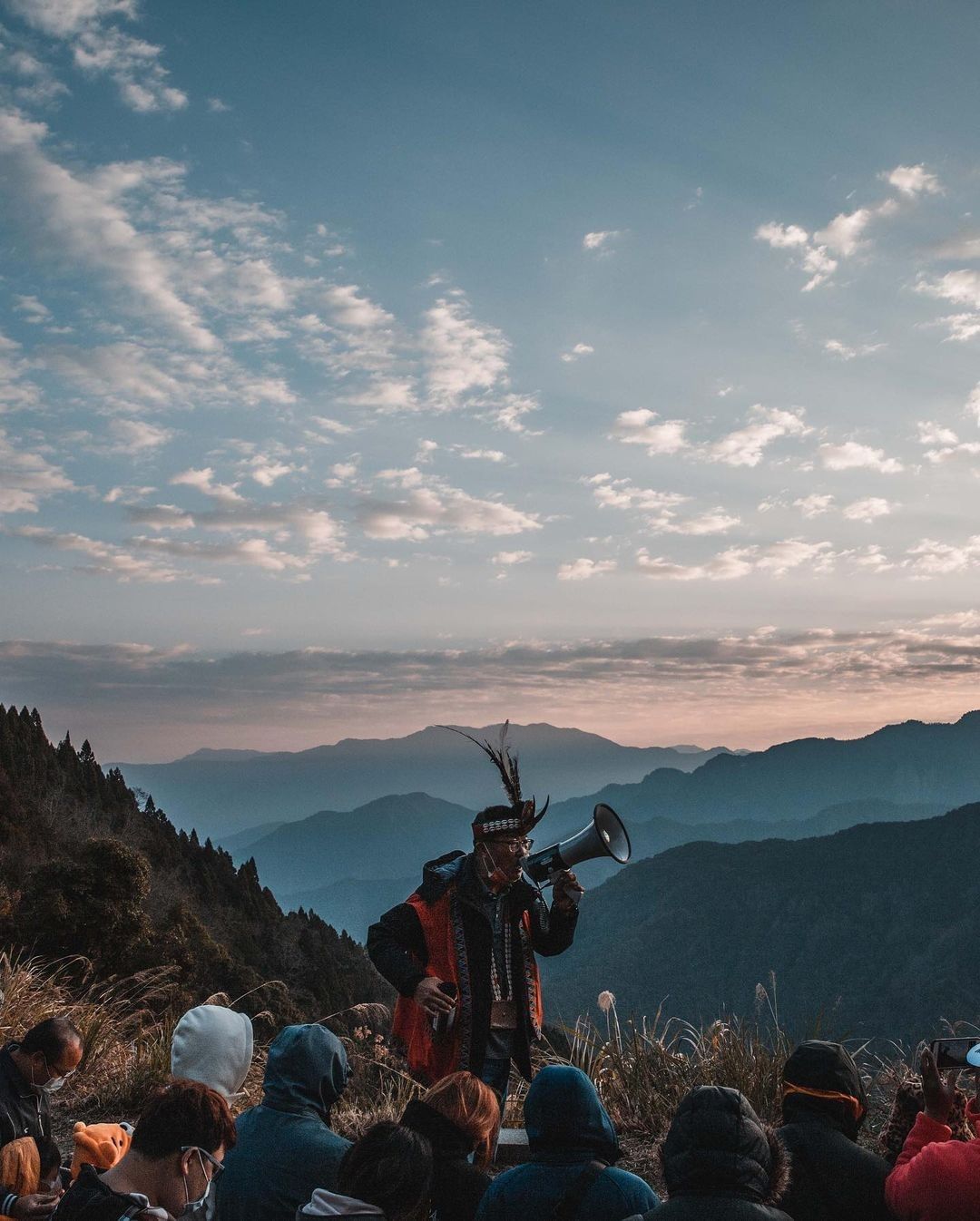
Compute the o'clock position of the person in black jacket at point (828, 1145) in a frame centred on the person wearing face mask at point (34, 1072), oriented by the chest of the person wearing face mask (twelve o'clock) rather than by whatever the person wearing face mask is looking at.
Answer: The person in black jacket is roughly at 12 o'clock from the person wearing face mask.

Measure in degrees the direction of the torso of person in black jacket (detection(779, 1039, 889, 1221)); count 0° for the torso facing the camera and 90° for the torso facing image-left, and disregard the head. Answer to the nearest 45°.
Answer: approximately 180°

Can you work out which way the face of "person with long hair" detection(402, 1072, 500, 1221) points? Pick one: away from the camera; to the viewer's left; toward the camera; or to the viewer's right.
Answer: away from the camera

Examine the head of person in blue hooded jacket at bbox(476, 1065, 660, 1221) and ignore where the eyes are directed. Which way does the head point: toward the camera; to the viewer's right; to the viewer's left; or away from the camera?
away from the camera

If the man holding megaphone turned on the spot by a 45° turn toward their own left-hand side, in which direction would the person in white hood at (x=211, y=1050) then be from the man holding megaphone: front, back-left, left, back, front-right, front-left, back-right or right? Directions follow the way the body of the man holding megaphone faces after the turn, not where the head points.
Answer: back-right

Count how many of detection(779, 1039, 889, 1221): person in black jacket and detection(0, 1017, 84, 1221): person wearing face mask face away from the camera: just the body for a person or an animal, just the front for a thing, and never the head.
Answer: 1

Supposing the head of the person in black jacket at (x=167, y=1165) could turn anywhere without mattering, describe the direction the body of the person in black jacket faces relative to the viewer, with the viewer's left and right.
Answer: facing away from the viewer and to the right of the viewer

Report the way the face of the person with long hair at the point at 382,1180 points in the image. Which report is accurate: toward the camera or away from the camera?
away from the camera

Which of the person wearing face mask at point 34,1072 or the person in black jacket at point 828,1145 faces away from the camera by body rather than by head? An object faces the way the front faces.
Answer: the person in black jacket

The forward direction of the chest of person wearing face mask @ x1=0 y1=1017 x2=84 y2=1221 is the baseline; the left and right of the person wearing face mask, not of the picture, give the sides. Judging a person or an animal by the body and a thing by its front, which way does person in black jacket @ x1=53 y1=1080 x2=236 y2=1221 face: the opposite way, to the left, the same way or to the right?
to the left

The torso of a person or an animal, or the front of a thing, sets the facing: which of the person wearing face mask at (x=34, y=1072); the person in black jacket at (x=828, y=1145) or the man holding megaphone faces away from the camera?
the person in black jacket

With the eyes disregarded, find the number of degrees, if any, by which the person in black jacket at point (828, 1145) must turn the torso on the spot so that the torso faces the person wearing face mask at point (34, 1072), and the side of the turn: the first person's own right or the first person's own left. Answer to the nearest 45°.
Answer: approximately 90° to the first person's own left

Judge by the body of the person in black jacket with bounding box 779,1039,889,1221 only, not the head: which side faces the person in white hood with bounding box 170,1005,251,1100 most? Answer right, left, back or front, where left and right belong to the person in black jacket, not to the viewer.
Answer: left

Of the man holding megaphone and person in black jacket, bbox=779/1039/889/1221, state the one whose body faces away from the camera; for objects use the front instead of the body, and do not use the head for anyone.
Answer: the person in black jacket

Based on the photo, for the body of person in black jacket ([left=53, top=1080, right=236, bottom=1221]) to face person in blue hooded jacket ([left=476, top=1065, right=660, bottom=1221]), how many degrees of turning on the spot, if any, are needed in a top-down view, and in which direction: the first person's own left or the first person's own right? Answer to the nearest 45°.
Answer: approximately 45° to the first person's own right

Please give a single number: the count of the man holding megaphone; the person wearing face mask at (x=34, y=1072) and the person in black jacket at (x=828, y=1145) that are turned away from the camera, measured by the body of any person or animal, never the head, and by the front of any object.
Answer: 1

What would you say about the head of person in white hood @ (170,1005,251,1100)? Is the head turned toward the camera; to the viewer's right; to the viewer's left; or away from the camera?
away from the camera

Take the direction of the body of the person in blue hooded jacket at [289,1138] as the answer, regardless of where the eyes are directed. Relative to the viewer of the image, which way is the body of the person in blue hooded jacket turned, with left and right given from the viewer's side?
facing away from the viewer and to the right of the viewer

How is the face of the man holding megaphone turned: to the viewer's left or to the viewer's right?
to the viewer's right
